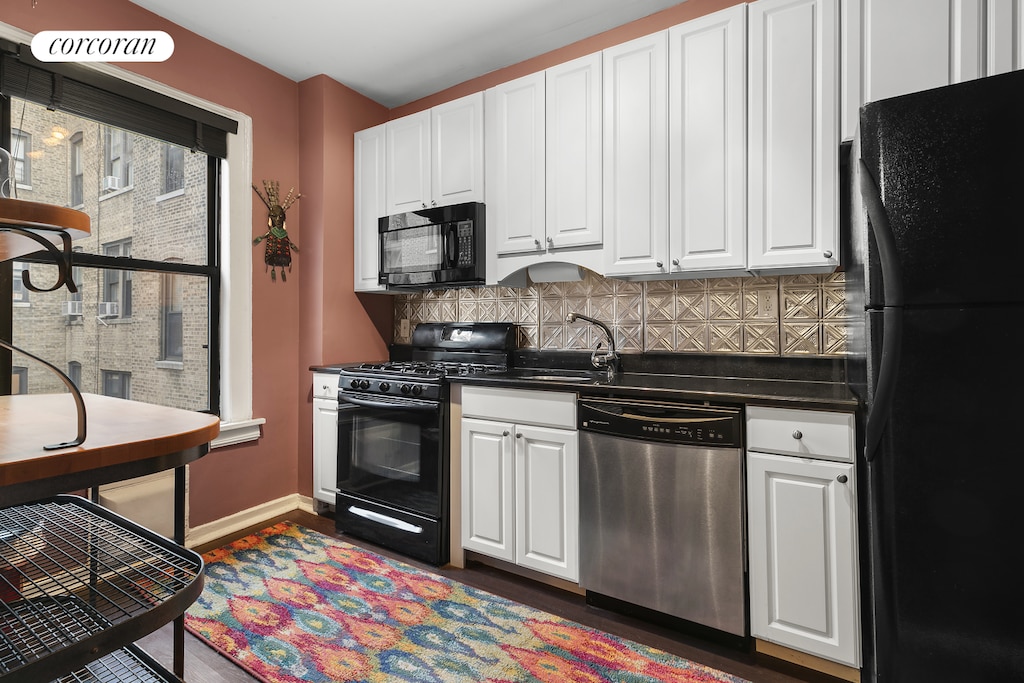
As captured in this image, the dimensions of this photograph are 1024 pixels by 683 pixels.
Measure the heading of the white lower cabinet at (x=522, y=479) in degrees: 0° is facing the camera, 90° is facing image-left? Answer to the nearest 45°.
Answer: approximately 45°

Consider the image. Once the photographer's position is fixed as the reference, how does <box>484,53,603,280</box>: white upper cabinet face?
facing the viewer and to the left of the viewer

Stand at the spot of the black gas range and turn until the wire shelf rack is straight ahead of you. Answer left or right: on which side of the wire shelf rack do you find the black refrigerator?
left

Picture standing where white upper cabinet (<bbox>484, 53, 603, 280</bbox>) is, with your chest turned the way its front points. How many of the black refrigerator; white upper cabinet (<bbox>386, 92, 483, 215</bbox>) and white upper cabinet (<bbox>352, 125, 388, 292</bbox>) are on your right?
2

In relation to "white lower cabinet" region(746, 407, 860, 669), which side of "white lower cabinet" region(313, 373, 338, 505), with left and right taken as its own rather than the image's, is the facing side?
left

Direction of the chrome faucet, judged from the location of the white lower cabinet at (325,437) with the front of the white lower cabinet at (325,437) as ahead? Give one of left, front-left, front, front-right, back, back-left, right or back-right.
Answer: left

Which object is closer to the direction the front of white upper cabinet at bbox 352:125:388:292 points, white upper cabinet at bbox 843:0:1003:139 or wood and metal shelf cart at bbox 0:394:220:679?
the wood and metal shelf cart

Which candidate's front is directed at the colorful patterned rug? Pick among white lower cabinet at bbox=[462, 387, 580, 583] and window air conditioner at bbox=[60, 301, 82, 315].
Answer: the white lower cabinet
